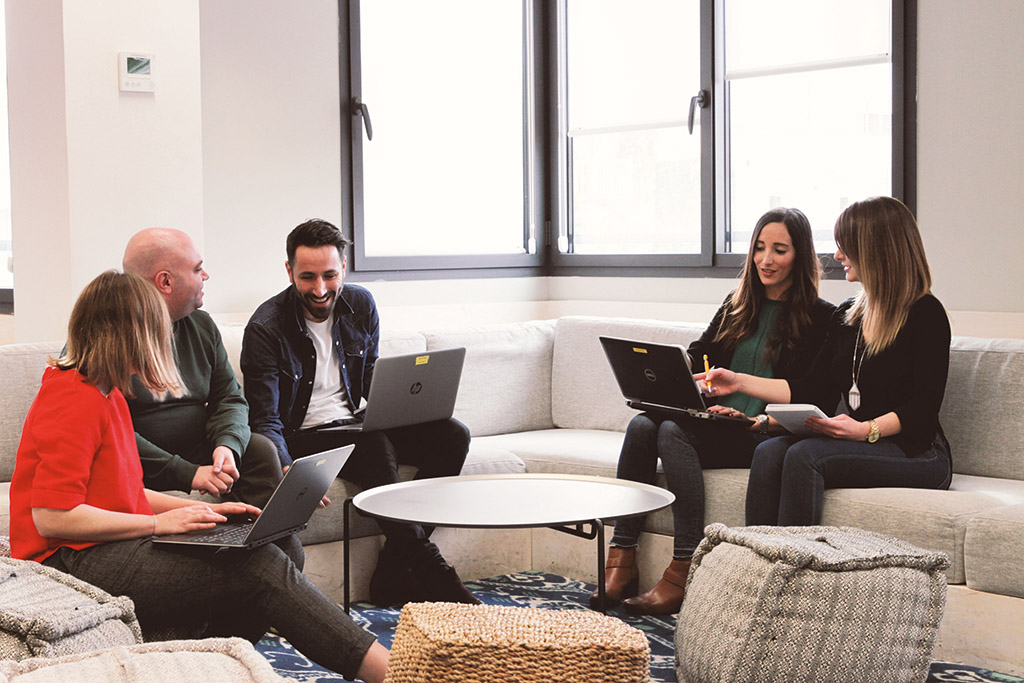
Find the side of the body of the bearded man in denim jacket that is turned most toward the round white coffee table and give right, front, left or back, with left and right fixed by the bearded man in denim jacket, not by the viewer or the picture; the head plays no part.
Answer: front

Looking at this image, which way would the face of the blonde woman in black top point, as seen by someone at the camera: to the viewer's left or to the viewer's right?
to the viewer's left

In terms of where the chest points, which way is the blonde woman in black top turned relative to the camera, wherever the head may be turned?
to the viewer's left

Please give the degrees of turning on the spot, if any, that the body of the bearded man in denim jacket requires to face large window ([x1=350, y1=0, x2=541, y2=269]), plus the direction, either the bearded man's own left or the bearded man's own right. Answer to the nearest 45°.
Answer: approximately 135° to the bearded man's own left

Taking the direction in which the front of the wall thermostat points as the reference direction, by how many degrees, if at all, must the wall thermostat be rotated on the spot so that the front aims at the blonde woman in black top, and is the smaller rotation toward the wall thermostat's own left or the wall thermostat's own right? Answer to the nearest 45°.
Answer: approximately 45° to the wall thermostat's own left

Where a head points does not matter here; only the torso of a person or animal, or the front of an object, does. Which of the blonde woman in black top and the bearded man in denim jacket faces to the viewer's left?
the blonde woman in black top

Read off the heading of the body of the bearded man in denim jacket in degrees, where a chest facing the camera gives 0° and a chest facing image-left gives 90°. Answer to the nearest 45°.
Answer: approximately 315°

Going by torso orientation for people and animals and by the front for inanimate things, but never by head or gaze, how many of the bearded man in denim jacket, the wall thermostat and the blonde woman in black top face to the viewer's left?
1

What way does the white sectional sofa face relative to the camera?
toward the camera

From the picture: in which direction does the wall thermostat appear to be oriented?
toward the camera

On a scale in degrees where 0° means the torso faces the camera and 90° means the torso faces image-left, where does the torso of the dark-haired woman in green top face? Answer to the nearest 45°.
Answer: approximately 45°

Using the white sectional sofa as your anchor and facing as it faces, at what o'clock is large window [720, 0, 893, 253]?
The large window is roughly at 7 o'clock from the white sectional sofa.

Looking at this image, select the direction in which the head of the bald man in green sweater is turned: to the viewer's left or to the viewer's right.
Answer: to the viewer's right
